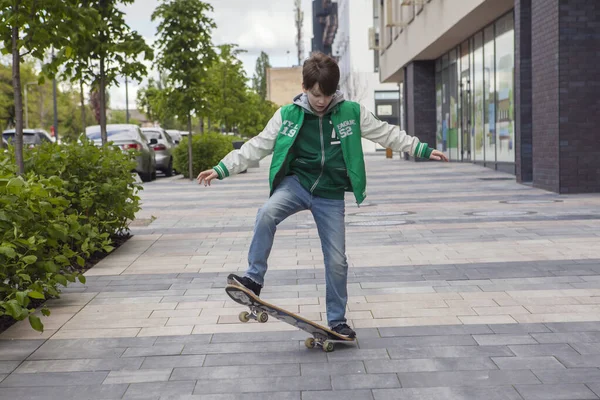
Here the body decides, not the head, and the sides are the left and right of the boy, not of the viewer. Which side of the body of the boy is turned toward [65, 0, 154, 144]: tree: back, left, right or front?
back

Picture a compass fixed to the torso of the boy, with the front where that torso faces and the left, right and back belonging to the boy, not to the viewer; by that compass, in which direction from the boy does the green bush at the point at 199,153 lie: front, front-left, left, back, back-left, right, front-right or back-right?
back

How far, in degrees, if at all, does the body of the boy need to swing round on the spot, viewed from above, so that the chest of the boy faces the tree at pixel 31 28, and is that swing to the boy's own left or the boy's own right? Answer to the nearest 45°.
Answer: approximately 135° to the boy's own right

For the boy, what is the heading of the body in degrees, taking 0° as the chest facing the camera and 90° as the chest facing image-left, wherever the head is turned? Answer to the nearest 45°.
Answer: approximately 0°

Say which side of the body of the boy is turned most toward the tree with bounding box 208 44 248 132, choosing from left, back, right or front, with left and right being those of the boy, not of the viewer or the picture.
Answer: back

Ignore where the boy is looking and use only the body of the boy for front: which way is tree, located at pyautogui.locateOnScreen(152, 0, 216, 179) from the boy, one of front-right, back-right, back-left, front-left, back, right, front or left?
back

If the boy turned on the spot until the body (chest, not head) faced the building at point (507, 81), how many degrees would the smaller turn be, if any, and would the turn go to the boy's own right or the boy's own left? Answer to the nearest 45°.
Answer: approximately 180°

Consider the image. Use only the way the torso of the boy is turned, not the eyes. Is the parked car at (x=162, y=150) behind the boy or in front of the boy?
behind
